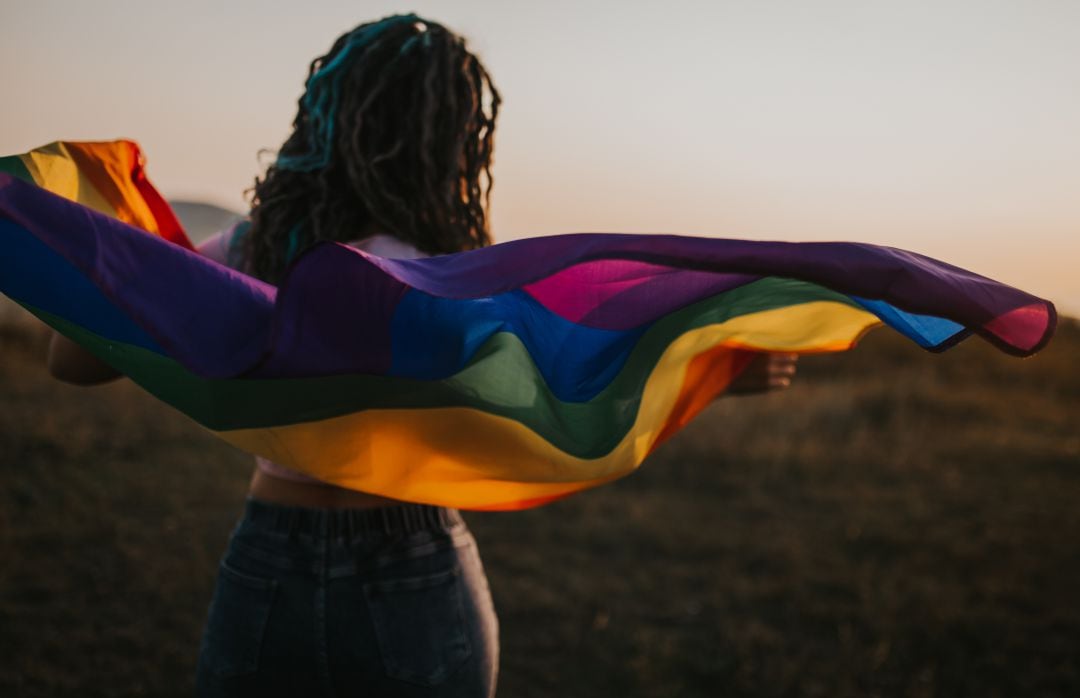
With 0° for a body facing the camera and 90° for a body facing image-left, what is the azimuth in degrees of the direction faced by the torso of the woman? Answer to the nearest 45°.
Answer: approximately 180°

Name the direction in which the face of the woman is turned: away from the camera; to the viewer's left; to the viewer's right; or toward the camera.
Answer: away from the camera
